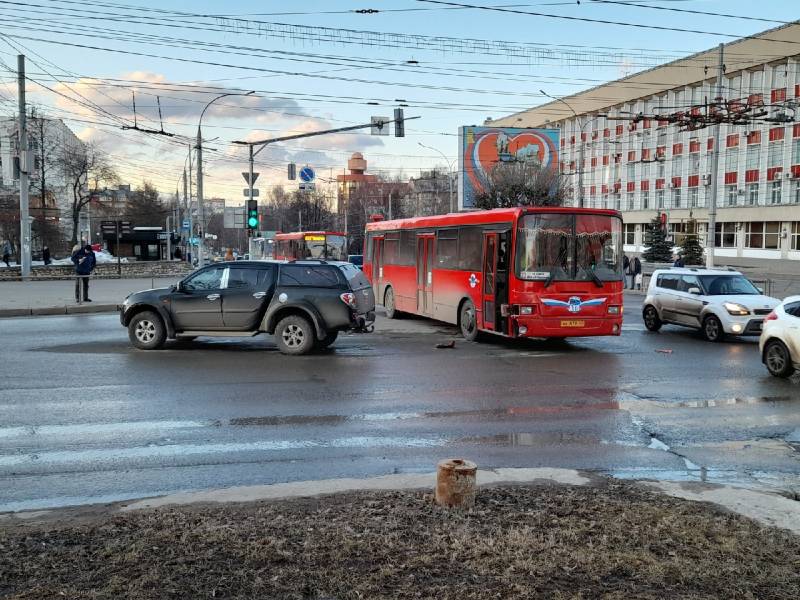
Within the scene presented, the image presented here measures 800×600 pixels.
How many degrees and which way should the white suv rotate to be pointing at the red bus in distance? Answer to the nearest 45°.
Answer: approximately 180°

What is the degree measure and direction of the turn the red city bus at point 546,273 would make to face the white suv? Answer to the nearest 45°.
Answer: approximately 90° to its left

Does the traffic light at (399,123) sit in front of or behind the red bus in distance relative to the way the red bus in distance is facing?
in front

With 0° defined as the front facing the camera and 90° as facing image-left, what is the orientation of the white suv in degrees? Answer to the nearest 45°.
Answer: approximately 315°

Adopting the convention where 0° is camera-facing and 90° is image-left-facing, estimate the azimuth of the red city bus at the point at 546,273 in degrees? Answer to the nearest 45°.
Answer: approximately 315°
